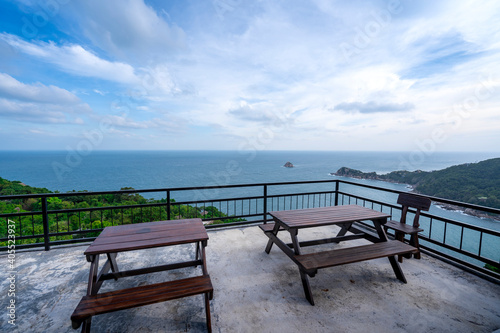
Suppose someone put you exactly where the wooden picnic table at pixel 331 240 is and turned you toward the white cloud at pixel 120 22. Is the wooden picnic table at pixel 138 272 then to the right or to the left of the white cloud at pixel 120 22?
left

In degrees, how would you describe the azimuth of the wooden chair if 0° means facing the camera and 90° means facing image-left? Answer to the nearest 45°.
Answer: approximately 45°

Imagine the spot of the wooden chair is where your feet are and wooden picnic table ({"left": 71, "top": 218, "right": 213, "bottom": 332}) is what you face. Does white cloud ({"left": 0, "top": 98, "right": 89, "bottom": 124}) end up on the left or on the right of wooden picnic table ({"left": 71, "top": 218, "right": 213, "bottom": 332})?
right
